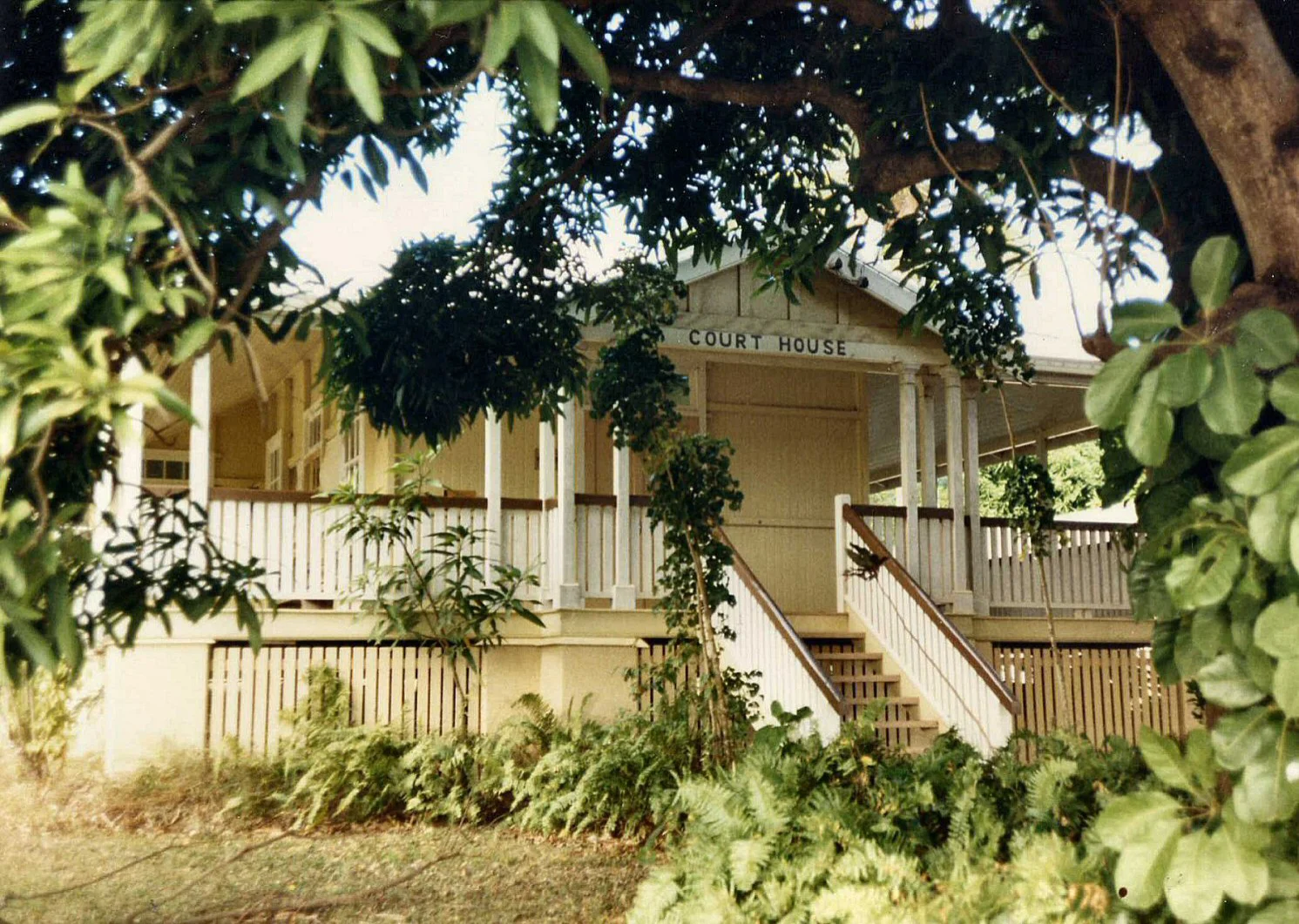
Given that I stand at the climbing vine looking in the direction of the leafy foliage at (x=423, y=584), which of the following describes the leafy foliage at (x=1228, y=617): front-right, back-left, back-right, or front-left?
back-left

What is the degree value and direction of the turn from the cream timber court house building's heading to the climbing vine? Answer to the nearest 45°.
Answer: approximately 45° to its right

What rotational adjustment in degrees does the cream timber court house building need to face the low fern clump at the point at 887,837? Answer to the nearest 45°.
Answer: approximately 45° to its right

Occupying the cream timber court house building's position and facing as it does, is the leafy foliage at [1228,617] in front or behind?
in front

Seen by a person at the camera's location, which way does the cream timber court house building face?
facing the viewer and to the right of the viewer
